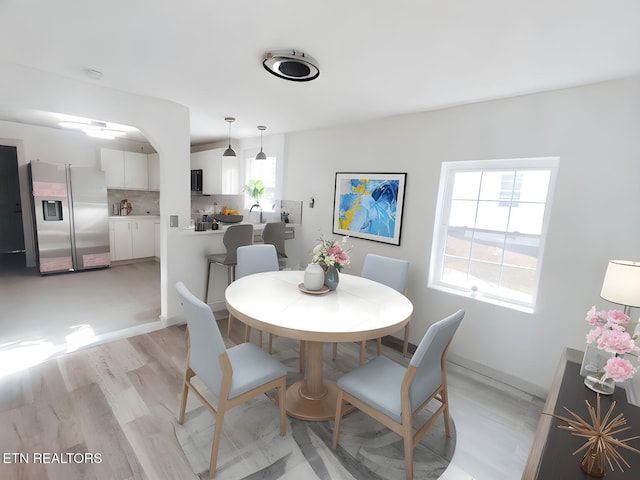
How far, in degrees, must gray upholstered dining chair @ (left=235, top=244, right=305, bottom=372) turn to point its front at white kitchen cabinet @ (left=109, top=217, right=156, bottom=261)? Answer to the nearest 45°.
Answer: approximately 180°

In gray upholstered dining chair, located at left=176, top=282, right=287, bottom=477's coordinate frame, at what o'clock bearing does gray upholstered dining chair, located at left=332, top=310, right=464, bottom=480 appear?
gray upholstered dining chair, located at left=332, top=310, right=464, bottom=480 is roughly at 2 o'clock from gray upholstered dining chair, located at left=176, top=282, right=287, bottom=477.

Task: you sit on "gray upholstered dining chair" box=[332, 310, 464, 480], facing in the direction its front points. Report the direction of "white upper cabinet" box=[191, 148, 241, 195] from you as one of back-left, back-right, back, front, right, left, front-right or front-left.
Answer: front

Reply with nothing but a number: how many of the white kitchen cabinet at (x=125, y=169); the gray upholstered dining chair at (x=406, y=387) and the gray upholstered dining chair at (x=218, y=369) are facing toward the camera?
1

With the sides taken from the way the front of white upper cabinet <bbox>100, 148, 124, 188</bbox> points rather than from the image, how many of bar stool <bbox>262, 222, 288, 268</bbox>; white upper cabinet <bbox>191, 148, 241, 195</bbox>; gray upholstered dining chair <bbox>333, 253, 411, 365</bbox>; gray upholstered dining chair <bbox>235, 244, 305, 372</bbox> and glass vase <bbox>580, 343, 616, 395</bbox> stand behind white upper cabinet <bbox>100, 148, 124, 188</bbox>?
0

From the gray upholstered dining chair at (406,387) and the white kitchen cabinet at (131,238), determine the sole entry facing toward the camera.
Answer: the white kitchen cabinet

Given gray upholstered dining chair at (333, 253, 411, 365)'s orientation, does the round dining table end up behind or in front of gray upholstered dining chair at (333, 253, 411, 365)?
in front

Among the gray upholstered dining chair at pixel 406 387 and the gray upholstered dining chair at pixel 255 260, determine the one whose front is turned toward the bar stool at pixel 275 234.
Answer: the gray upholstered dining chair at pixel 406 387

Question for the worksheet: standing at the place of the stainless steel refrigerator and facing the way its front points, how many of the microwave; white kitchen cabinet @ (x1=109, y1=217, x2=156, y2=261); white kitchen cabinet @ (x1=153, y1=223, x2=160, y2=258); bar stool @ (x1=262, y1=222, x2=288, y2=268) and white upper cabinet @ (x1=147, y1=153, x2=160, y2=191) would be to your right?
0

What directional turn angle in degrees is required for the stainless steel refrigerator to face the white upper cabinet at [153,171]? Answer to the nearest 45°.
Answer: approximately 90° to its left

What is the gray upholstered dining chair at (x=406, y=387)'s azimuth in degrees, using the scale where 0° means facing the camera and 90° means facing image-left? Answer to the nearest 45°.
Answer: approximately 135°

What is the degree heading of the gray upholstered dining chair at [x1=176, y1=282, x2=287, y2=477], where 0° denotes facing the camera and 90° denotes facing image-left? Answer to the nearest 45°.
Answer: approximately 225°

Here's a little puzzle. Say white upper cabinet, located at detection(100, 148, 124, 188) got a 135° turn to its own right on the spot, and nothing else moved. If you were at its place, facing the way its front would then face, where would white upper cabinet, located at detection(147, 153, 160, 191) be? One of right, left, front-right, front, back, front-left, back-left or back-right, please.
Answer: back-right

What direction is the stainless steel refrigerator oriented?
toward the camera

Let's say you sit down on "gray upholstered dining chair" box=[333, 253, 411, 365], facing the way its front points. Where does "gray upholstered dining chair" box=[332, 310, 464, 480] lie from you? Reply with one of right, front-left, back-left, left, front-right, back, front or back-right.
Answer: front-left

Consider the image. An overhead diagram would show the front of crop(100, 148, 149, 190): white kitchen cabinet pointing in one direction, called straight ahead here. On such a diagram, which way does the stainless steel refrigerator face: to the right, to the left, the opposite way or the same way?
the same way

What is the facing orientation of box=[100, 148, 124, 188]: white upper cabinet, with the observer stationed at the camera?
facing the viewer
